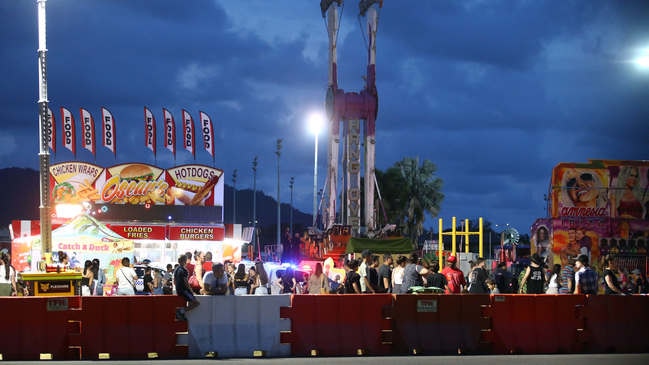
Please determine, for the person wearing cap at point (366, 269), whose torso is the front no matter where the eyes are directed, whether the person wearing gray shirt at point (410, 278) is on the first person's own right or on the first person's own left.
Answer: on the first person's own right
